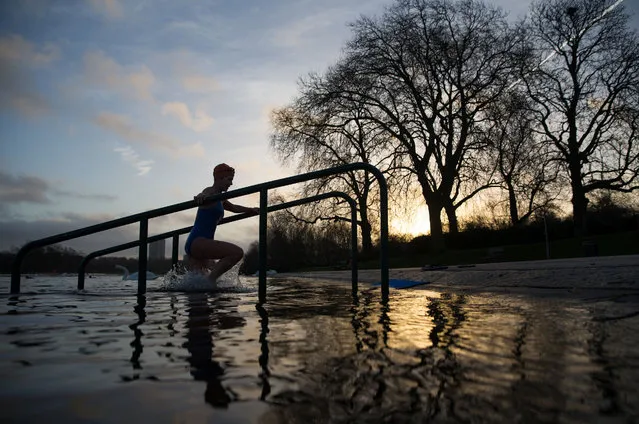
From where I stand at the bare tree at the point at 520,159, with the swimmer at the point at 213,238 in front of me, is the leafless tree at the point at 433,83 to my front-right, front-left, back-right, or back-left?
front-right

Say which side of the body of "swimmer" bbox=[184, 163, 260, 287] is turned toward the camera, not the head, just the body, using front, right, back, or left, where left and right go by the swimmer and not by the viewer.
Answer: right

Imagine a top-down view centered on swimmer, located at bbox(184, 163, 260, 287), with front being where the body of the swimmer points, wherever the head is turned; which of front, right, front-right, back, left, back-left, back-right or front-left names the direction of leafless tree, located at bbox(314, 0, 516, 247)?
front-left

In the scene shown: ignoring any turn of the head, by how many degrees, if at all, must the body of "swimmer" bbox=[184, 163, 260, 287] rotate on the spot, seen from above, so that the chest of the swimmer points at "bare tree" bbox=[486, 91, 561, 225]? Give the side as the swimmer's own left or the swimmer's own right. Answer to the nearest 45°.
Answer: approximately 45° to the swimmer's own left

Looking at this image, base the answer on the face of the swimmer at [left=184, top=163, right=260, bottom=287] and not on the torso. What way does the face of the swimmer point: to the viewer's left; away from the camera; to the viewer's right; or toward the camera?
to the viewer's right

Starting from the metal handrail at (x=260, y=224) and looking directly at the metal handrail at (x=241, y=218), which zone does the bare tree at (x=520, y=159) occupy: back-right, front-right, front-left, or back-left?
front-right
